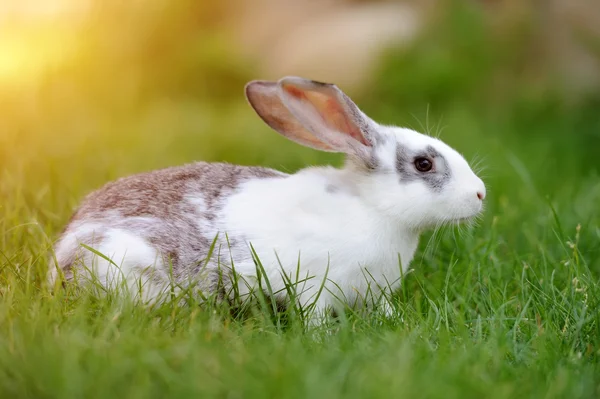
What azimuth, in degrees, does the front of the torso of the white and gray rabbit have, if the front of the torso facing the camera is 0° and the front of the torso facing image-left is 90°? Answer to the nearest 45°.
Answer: approximately 270°
